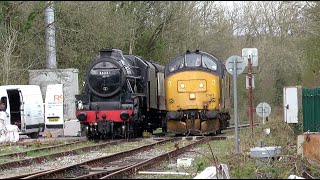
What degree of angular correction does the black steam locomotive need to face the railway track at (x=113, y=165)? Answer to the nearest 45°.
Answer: approximately 45° to its left

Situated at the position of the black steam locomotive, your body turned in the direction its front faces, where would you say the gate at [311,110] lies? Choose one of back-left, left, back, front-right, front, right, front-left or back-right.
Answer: left

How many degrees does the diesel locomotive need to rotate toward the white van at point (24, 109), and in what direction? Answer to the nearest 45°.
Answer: approximately 90° to its right

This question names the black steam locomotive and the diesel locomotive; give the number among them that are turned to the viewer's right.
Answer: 0

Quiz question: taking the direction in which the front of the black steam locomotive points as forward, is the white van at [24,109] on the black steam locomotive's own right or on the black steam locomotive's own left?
on the black steam locomotive's own right

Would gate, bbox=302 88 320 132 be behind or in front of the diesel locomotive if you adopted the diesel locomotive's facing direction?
in front

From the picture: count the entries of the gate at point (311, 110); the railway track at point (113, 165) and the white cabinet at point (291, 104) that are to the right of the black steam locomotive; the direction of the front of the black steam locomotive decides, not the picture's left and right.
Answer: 0

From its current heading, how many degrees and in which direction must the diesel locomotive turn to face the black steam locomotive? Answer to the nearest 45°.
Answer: approximately 45° to its right

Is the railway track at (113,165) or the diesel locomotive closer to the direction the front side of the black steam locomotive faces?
the railway track

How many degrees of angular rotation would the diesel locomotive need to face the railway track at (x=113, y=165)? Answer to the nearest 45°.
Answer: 0° — it already faces it

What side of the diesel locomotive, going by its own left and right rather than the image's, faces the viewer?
front
